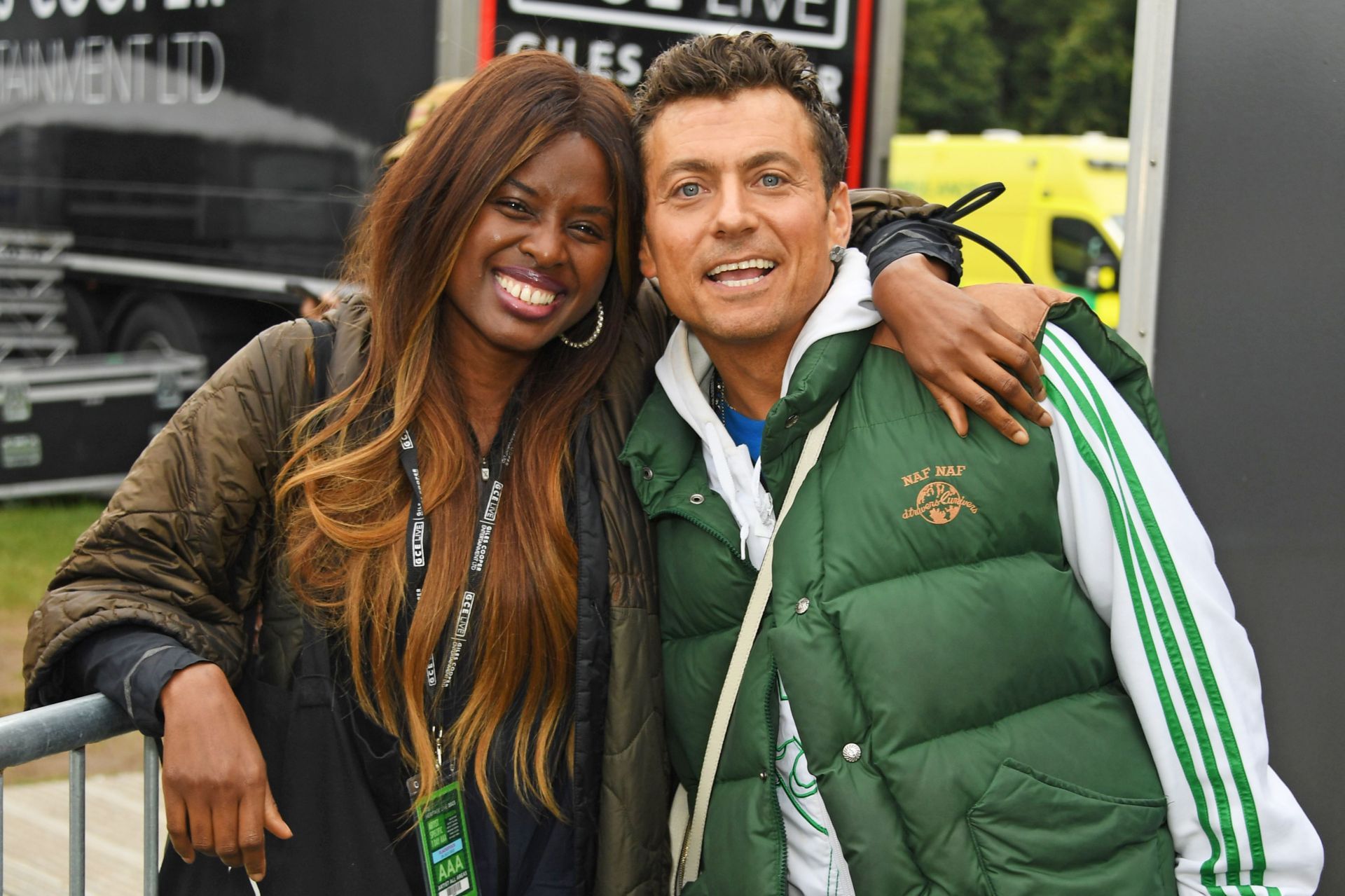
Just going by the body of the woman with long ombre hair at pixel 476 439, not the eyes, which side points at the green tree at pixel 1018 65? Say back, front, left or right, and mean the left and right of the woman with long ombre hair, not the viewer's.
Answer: back

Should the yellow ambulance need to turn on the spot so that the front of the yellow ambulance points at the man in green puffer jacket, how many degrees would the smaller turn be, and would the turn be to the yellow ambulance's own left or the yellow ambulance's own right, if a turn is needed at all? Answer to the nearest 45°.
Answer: approximately 90° to the yellow ambulance's own right

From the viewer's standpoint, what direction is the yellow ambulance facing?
to the viewer's right

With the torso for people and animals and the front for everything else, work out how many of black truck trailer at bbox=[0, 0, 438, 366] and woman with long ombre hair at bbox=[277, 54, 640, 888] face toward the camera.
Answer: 1

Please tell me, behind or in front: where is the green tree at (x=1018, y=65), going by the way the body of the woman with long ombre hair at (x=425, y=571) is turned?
behind

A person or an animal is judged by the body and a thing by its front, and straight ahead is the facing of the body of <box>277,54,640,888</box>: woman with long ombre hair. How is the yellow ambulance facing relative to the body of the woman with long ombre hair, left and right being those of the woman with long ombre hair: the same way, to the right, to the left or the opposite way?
to the left
